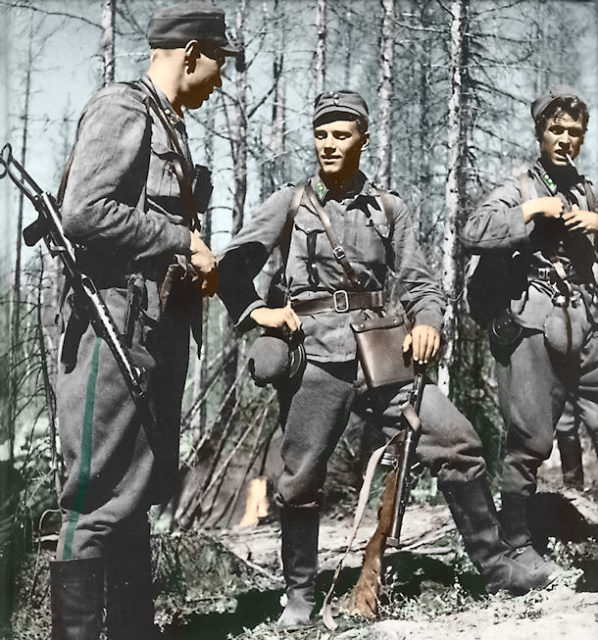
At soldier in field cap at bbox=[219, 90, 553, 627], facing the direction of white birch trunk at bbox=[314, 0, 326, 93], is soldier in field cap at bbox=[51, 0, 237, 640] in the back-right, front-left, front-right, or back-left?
back-left

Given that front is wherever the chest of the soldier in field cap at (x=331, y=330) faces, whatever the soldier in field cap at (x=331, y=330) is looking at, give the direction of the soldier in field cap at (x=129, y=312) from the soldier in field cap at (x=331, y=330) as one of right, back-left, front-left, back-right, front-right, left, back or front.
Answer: front-right

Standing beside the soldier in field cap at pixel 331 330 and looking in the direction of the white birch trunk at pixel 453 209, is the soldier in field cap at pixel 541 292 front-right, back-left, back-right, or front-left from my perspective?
front-right

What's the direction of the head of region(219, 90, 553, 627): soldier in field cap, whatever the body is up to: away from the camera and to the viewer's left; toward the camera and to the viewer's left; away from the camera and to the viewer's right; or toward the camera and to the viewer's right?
toward the camera and to the viewer's left

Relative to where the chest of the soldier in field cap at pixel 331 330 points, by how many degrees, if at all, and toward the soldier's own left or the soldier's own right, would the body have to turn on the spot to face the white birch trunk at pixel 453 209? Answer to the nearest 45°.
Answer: approximately 135° to the soldier's own left

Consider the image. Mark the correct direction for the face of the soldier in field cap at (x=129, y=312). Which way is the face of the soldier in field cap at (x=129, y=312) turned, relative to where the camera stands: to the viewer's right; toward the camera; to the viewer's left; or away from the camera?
to the viewer's right

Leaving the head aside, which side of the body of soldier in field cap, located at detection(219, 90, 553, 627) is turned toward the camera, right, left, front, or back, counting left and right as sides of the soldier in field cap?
front

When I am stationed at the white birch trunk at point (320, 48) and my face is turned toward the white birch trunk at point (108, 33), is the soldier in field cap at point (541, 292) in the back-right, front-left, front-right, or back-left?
back-left

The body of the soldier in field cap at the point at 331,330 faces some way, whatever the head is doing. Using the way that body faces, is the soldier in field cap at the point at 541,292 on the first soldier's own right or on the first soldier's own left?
on the first soldier's own left
